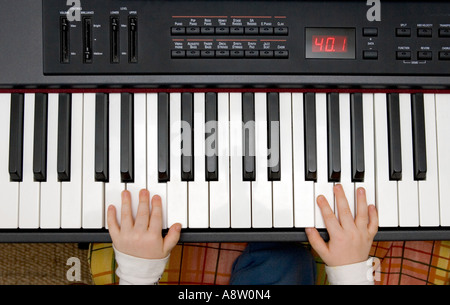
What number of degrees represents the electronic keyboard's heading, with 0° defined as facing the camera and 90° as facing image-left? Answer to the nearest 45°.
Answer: approximately 0°
